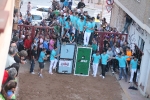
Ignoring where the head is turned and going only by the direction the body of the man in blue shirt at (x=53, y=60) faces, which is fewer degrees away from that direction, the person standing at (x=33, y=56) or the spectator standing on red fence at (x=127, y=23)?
the spectator standing on red fence

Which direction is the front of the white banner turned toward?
toward the camera

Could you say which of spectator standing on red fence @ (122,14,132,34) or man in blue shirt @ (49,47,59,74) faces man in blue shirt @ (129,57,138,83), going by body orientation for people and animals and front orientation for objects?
man in blue shirt @ (49,47,59,74)

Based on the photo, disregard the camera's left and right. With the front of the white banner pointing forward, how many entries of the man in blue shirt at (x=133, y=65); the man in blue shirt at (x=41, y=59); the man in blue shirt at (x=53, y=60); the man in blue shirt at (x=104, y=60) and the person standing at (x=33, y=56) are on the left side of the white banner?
2

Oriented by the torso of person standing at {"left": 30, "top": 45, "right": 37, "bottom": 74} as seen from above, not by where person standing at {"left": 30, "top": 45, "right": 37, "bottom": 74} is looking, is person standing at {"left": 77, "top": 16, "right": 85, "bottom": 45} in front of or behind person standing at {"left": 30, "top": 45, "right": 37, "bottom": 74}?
in front

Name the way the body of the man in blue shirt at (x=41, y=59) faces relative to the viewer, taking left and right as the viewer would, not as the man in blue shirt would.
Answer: facing to the right of the viewer

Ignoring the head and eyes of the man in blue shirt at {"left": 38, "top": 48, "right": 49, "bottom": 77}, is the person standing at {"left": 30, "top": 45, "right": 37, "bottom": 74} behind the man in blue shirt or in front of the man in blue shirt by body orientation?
behind

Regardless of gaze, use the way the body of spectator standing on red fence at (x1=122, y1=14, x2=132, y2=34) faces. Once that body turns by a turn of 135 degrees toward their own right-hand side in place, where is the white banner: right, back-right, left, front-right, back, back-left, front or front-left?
back

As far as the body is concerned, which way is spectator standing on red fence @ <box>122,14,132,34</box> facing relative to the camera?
to the viewer's left

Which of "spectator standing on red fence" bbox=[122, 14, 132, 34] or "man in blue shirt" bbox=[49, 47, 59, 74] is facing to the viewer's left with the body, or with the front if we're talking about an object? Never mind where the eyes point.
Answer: the spectator standing on red fence

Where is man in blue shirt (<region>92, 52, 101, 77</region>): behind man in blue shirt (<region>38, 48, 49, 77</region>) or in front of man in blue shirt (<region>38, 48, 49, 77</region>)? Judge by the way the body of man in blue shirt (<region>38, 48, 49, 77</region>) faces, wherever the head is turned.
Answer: in front

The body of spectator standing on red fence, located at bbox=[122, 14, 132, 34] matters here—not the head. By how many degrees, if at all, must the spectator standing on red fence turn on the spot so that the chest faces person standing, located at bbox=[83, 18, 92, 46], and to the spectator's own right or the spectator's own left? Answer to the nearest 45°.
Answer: approximately 45° to the spectator's own left
